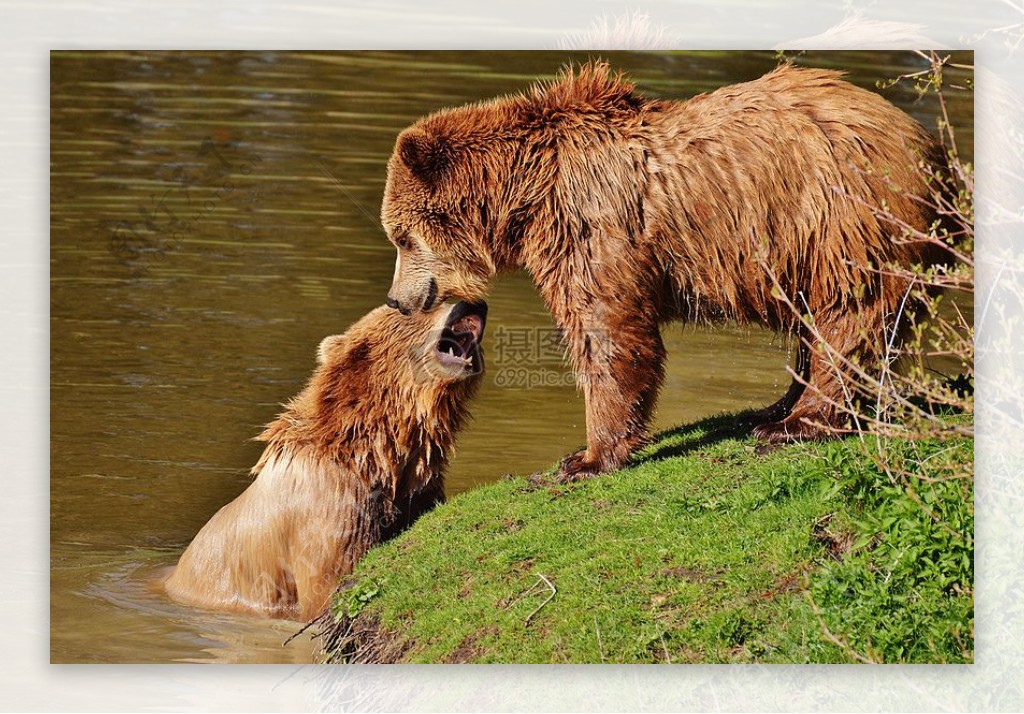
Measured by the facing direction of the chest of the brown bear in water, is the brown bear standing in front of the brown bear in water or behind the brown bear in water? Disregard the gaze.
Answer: in front

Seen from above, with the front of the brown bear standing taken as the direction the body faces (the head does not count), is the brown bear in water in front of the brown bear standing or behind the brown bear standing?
in front

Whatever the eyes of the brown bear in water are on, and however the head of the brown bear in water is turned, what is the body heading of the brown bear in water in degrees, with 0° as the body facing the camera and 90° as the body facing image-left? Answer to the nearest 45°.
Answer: approximately 270°

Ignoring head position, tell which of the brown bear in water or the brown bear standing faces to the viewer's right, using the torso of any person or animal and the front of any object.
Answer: the brown bear in water

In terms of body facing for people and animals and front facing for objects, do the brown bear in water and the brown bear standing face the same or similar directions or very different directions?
very different directions

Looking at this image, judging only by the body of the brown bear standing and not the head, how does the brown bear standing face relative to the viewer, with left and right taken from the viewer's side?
facing to the left of the viewer

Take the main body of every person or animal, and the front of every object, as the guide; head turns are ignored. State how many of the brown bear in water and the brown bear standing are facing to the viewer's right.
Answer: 1
